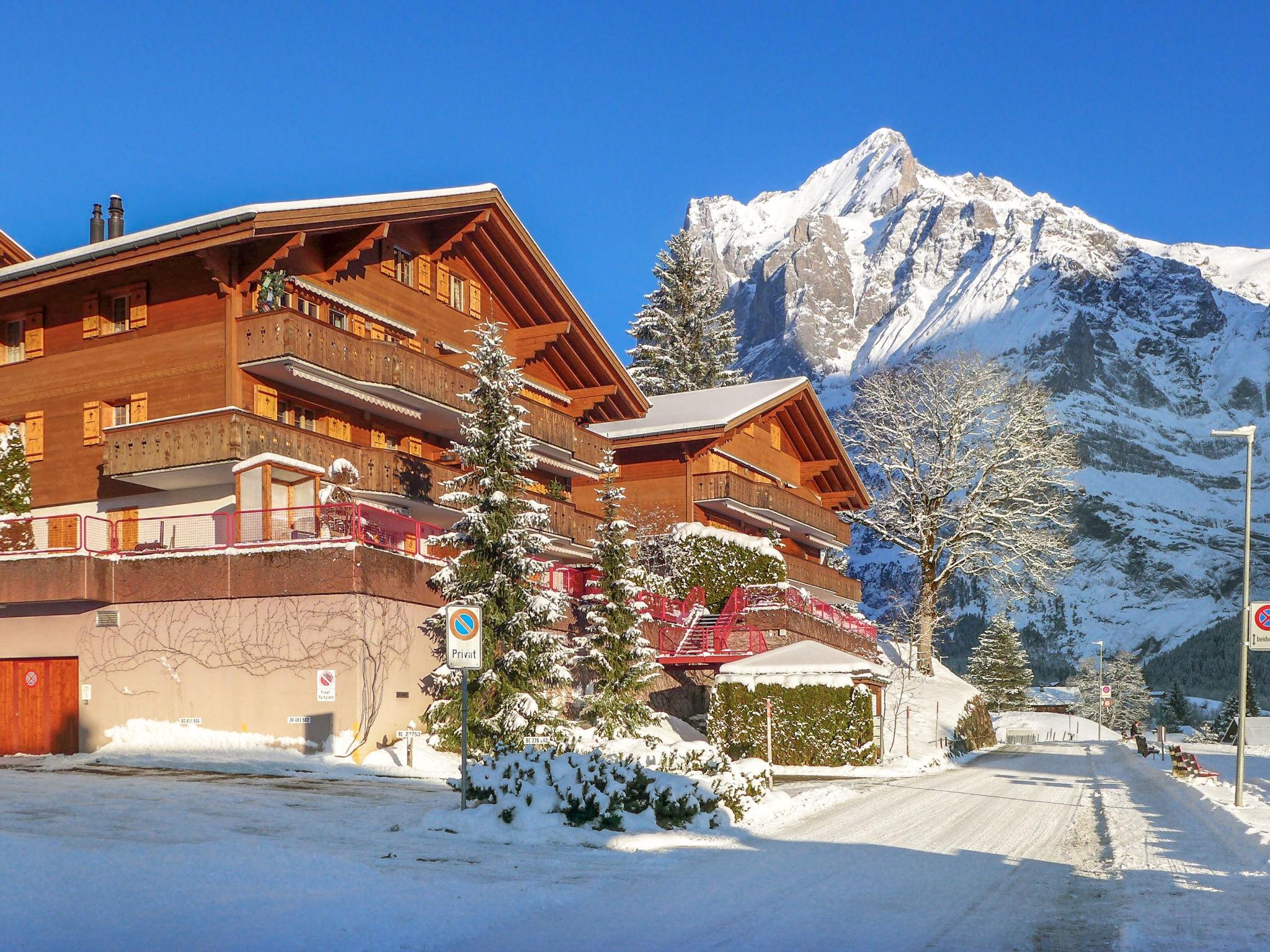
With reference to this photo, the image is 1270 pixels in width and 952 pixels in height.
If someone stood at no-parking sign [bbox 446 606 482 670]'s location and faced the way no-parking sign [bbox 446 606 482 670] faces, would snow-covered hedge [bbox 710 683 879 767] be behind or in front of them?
behind

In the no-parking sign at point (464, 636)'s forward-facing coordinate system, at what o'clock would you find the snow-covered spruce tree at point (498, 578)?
The snow-covered spruce tree is roughly at 6 o'clock from the no-parking sign.

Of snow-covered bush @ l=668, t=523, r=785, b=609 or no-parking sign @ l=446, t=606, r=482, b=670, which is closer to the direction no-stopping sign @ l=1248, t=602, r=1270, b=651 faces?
the no-parking sign

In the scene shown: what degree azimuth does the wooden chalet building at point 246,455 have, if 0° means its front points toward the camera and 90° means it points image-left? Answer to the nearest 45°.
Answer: approximately 315°

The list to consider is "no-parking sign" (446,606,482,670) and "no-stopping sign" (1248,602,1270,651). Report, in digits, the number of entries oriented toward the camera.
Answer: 2

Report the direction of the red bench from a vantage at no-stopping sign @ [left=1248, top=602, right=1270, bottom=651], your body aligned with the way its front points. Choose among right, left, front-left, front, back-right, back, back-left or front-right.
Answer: back

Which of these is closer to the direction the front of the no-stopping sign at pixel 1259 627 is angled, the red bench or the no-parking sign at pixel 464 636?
the no-parking sign

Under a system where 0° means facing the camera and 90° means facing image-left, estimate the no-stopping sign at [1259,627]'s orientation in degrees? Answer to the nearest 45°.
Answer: approximately 0°

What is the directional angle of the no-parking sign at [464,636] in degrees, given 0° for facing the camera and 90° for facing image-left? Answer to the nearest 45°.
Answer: approximately 0°
